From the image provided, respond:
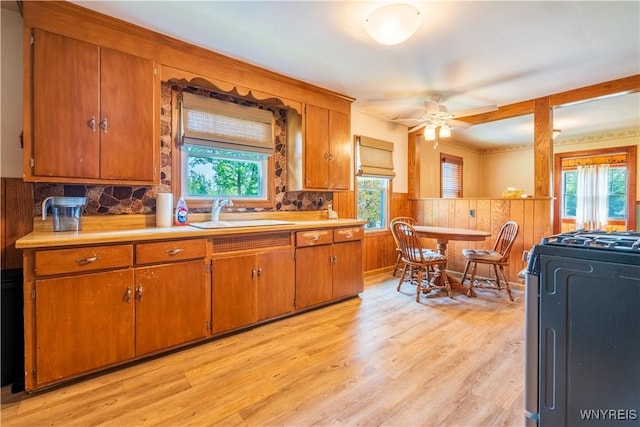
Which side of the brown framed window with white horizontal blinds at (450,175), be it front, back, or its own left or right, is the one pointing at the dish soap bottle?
right

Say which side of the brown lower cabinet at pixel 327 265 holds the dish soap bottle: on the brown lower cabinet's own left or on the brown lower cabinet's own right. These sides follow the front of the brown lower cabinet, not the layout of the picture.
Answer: on the brown lower cabinet's own right

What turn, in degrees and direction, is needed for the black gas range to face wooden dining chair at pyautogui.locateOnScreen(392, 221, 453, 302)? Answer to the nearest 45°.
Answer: approximately 45° to its right

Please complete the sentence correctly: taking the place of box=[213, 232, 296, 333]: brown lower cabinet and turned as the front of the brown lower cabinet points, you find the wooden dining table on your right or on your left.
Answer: on your left

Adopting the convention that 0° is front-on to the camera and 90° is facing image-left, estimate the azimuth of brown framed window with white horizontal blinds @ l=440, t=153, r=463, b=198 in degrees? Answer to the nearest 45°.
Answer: approximately 315°

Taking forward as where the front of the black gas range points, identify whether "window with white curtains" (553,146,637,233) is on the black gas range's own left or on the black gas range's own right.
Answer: on the black gas range's own right

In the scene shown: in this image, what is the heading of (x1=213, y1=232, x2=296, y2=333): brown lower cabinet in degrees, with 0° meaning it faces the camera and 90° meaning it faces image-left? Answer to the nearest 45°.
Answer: approximately 315°
